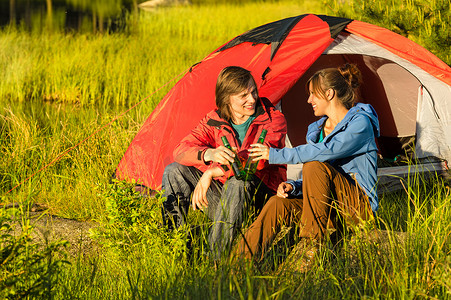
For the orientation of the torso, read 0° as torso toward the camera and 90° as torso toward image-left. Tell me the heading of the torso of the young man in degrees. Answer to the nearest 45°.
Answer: approximately 0°

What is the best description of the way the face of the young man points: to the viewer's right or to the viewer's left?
to the viewer's right

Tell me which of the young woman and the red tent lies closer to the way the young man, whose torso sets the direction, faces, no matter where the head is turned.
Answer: the young woman

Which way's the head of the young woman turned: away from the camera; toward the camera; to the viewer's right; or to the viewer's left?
to the viewer's left

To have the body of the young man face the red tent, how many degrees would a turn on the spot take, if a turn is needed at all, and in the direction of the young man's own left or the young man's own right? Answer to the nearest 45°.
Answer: approximately 180°

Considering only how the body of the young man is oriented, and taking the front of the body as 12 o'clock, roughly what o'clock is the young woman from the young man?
The young woman is roughly at 10 o'clock from the young man.
